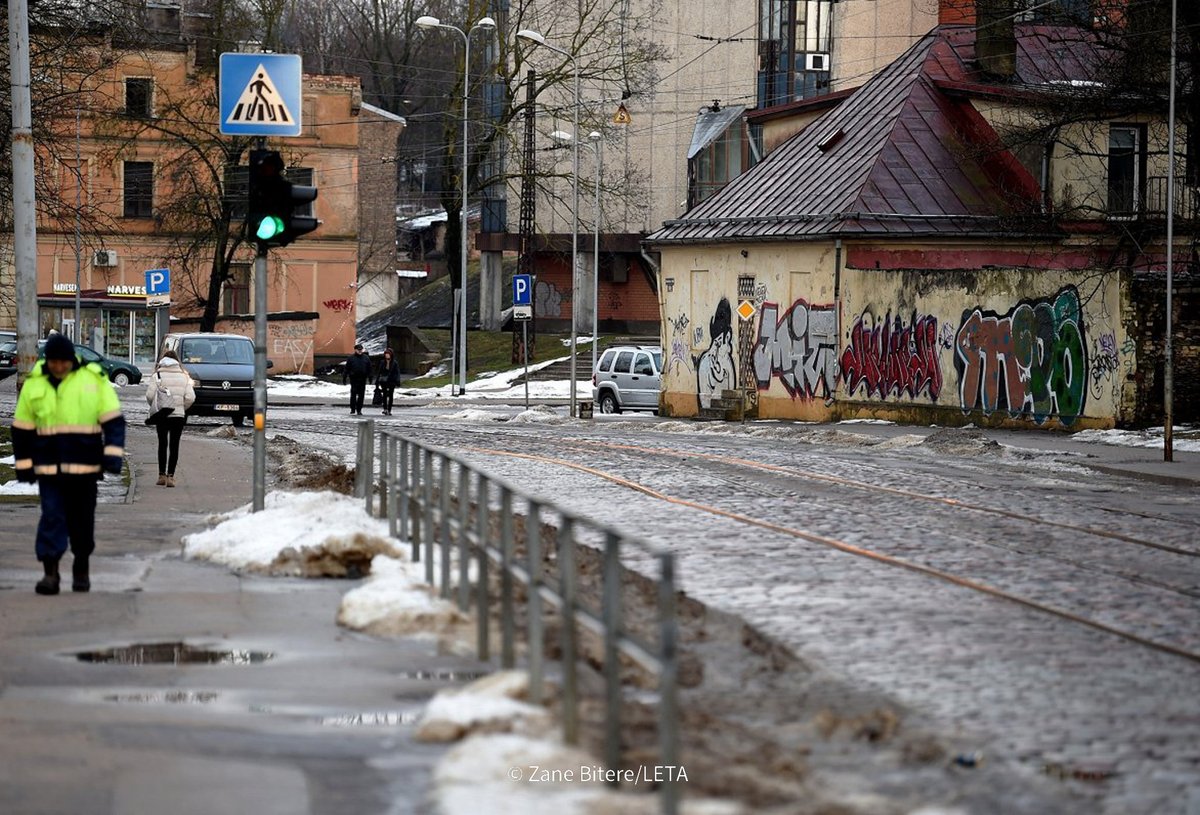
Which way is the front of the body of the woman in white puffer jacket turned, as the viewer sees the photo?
away from the camera

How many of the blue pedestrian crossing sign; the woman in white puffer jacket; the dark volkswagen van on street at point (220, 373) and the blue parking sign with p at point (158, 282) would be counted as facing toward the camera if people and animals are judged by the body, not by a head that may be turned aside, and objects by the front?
3

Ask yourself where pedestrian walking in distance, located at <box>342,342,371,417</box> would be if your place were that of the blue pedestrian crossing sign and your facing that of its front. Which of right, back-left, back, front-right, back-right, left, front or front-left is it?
back

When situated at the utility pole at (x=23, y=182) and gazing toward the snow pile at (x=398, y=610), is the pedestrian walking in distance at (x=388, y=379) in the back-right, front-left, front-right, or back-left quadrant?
back-left

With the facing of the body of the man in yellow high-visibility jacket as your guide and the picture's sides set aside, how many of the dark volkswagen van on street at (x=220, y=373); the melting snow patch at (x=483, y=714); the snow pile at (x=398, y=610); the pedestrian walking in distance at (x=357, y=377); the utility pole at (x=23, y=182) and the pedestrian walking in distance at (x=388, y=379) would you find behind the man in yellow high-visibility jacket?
4

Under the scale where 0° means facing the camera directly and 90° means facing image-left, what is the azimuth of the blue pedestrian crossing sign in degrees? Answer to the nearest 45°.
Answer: approximately 0°

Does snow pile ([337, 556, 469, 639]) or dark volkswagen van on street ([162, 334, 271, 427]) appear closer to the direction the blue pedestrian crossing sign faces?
the snow pile

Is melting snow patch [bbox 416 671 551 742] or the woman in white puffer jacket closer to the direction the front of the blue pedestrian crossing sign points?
the melting snow patch
